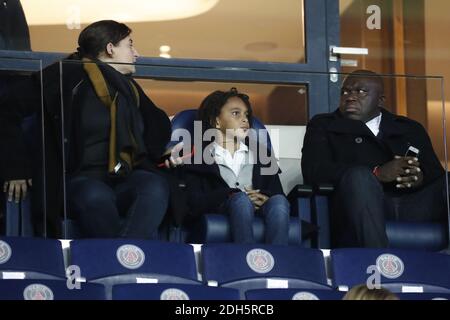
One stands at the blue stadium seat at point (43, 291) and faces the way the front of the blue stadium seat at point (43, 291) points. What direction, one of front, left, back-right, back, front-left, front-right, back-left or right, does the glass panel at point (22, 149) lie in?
back

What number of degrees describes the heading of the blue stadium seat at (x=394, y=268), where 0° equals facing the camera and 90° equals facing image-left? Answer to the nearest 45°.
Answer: approximately 0°

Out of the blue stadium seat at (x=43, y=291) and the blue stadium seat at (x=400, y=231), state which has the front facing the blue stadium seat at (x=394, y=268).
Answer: the blue stadium seat at (x=400, y=231)

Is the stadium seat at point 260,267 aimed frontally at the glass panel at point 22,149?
no

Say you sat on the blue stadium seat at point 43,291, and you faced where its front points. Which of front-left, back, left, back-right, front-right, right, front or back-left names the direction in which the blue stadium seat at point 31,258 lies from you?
back

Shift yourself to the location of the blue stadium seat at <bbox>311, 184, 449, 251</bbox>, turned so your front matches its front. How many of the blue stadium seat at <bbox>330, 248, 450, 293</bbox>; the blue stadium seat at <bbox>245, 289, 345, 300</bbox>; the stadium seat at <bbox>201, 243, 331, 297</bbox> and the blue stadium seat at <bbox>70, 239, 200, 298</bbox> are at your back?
0

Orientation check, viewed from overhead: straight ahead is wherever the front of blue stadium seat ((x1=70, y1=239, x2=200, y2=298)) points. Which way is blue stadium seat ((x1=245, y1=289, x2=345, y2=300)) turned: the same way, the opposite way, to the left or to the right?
the same way

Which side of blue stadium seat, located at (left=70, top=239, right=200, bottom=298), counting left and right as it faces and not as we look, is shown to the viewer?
front

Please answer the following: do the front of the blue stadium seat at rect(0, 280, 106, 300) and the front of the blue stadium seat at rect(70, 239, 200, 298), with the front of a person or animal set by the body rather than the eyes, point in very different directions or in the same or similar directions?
same or similar directions

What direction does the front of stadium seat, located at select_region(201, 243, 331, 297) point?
toward the camera

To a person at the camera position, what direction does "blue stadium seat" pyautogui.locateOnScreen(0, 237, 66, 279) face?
facing the viewer

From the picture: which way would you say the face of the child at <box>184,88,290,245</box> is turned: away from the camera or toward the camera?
toward the camera

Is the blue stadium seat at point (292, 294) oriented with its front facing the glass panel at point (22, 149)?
no

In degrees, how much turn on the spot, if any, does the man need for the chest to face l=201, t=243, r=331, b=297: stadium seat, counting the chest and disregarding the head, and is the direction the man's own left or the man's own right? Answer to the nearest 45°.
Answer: approximately 45° to the man's own right

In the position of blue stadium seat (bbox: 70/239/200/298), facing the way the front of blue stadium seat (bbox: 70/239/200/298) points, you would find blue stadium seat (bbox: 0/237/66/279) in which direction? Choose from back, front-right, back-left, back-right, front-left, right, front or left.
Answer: right

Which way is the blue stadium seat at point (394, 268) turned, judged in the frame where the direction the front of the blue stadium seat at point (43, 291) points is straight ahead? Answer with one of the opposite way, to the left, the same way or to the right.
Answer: the same way

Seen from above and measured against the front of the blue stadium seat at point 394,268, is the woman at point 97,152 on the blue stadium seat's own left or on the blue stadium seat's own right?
on the blue stadium seat's own right

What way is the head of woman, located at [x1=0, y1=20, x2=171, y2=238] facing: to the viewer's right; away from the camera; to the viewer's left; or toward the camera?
to the viewer's right
